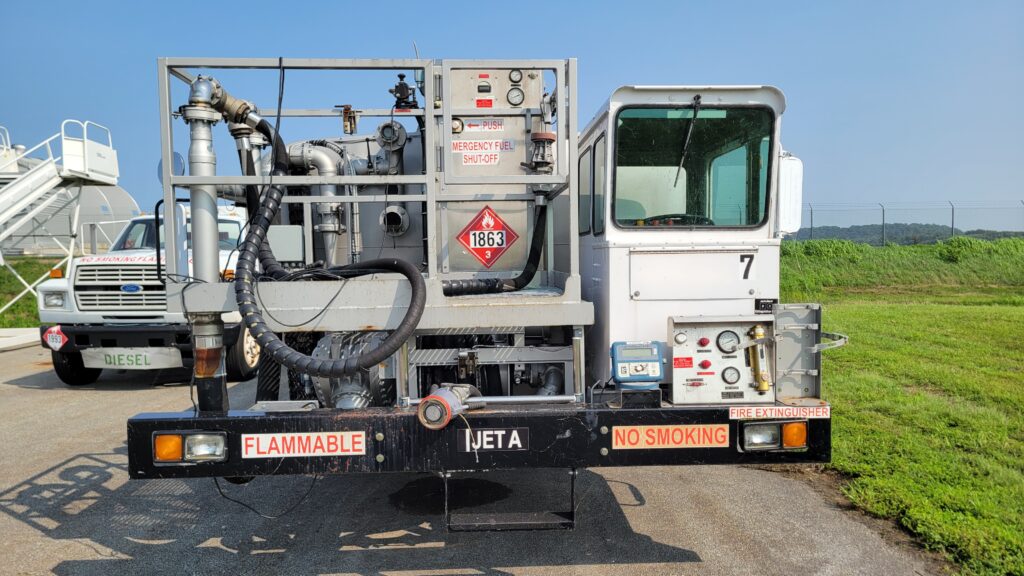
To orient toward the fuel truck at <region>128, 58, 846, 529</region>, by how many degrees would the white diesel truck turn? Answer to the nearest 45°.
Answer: approximately 45° to its left

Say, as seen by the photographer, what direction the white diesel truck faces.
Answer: facing the viewer and to the left of the viewer
